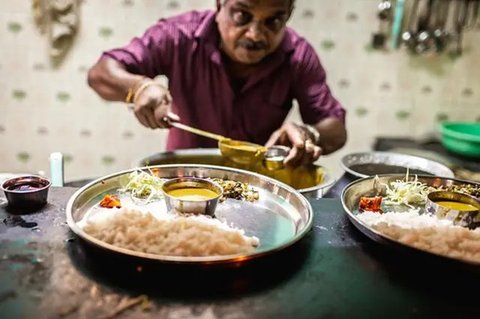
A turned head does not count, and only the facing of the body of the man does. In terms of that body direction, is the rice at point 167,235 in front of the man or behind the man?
in front

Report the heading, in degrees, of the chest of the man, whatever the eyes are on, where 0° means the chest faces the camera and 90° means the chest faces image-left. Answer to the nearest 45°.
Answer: approximately 0°

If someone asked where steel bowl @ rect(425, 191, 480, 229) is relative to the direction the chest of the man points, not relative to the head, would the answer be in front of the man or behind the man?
in front

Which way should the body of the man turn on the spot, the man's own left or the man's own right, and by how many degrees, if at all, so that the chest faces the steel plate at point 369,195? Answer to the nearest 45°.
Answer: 0° — they already face it

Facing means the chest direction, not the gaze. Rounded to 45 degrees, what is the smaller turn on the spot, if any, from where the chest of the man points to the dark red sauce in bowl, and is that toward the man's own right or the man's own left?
approximately 45° to the man's own right

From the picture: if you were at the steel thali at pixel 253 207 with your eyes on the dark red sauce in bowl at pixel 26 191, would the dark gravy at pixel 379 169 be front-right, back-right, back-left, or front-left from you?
back-right

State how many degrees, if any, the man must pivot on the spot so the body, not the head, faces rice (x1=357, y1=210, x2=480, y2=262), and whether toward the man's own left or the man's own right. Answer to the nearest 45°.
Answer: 0° — they already face it

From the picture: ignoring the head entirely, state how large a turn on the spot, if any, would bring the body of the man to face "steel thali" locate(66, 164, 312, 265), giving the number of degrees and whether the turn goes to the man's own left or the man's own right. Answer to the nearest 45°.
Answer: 0° — they already face it

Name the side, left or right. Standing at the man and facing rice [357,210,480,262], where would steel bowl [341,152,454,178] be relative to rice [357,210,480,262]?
left

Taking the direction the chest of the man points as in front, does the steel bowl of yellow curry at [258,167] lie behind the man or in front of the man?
in front

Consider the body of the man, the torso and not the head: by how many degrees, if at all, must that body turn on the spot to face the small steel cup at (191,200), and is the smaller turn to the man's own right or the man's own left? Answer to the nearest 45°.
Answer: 0° — they already face it

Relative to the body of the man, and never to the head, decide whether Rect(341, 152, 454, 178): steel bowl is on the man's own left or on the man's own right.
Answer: on the man's own left
